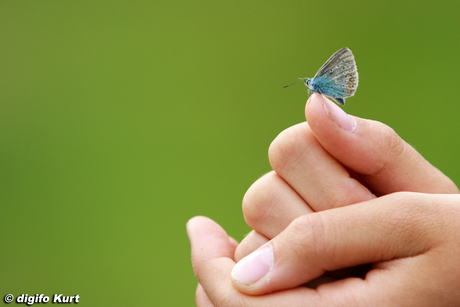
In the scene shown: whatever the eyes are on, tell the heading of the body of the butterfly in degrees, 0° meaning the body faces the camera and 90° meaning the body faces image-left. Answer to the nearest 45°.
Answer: approximately 90°
